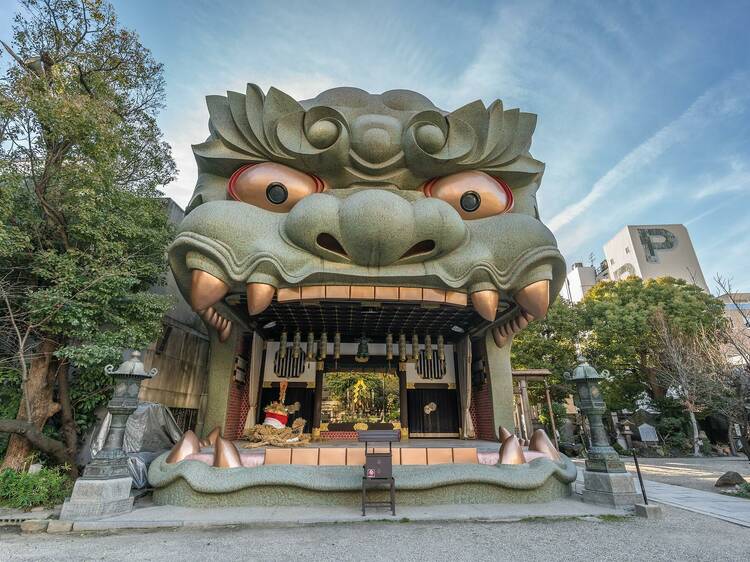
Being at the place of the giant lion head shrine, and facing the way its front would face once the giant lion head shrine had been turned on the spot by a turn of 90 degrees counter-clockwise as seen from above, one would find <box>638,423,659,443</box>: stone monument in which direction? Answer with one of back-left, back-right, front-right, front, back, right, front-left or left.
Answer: front-left

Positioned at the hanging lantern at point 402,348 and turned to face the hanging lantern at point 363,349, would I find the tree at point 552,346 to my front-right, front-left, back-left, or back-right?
back-right

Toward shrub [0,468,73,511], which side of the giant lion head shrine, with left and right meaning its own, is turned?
right

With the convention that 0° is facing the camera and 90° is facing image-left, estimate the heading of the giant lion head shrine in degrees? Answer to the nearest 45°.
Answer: approximately 0°

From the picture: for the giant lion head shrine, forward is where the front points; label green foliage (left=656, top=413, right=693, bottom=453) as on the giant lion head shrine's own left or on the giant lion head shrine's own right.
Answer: on the giant lion head shrine's own left

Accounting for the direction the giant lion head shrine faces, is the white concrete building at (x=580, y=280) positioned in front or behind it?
behind

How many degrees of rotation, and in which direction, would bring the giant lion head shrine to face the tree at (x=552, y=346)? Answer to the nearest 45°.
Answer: approximately 135° to its left

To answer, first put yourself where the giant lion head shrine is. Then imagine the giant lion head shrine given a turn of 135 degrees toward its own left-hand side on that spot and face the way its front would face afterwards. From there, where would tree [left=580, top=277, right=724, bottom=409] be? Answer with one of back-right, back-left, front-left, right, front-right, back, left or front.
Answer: front

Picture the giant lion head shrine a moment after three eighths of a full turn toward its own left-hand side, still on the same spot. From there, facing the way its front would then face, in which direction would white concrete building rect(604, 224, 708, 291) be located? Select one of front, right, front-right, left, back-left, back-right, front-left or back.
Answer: front

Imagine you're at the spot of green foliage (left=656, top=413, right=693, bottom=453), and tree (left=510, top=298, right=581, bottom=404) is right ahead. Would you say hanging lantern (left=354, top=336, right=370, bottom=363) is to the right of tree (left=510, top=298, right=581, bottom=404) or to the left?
left
